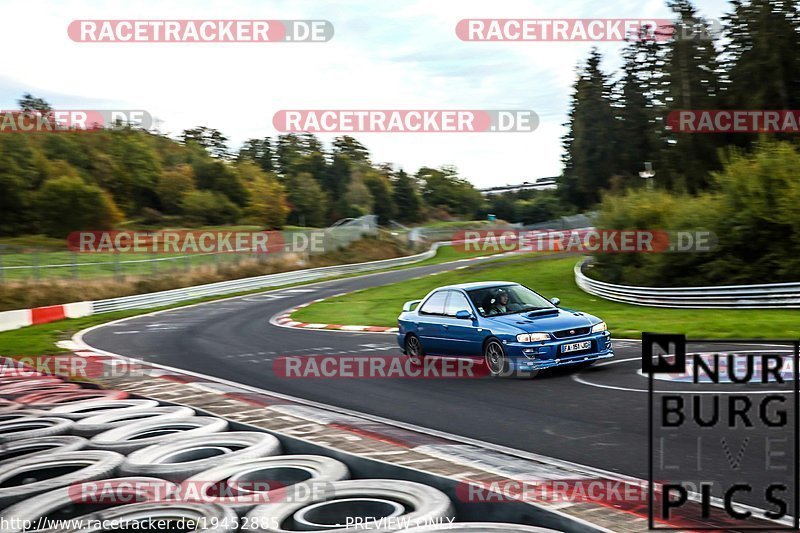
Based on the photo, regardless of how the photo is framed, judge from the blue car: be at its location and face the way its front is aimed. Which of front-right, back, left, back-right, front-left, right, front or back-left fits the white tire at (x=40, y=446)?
right

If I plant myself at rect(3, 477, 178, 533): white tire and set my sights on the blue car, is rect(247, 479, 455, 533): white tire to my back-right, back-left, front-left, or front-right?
front-right

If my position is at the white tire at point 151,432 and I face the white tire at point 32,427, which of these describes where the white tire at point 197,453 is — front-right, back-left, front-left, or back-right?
back-left

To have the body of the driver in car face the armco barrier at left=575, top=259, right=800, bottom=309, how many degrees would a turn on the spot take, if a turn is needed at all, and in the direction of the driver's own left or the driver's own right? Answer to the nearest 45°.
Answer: approximately 90° to the driver's own left

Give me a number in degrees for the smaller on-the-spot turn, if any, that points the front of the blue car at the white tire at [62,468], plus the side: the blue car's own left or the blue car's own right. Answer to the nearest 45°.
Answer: approximately 90° to the blue car's own right

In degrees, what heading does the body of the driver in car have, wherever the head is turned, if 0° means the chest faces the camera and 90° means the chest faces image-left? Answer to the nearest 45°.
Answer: approximately 315°

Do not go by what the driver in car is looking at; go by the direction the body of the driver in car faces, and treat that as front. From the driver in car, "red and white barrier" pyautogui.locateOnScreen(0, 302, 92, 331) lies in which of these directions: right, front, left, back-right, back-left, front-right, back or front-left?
back

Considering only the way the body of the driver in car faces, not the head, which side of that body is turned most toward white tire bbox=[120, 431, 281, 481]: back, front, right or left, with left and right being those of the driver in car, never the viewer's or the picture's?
right

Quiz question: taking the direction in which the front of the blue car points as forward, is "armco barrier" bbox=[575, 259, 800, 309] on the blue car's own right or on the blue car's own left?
on the blue car's own left

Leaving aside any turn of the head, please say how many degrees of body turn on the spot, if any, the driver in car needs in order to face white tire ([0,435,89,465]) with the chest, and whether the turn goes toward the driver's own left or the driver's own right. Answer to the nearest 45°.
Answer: approximately 90° to the driver's own right

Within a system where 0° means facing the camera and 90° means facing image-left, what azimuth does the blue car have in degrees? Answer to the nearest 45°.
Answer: approximately 315°
